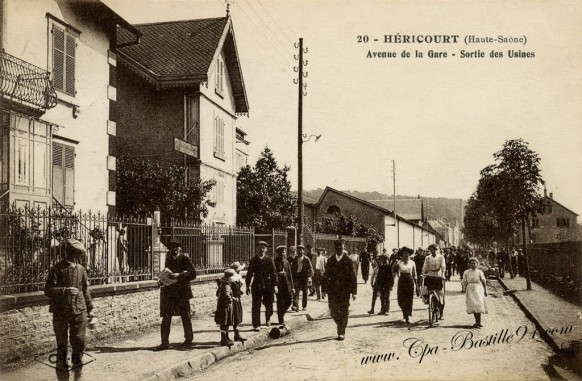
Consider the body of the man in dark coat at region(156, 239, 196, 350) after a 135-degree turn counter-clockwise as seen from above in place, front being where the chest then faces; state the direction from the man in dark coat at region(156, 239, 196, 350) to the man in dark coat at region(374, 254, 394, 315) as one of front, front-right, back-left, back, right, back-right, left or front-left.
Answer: front-left

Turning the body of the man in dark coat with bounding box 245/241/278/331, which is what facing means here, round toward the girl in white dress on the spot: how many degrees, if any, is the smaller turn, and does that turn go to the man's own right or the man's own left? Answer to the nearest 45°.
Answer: approximately 90° to the man's own left

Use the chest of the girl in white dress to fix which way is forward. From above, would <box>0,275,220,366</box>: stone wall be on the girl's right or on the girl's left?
on the girl's right

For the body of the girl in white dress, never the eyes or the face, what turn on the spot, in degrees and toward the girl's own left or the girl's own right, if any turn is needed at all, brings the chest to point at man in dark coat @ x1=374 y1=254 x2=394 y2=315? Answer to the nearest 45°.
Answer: approximately 135° to the girl's own right

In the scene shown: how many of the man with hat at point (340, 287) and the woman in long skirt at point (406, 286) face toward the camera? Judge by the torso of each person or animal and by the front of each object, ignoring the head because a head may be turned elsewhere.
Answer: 2

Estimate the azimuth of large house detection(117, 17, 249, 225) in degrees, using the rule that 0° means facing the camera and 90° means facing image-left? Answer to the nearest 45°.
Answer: approximately 315°

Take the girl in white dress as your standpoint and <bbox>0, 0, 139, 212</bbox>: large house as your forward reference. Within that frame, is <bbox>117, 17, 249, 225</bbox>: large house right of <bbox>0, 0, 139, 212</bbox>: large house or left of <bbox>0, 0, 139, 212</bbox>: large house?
right

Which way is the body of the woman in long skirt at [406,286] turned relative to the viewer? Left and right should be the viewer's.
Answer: facing the viewer

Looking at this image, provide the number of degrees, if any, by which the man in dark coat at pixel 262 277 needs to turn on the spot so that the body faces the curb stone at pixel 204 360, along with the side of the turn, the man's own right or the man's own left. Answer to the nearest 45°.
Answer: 0° — they already face it

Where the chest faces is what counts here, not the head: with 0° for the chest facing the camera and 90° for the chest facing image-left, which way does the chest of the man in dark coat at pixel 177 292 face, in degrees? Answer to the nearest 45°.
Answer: approximately 45°

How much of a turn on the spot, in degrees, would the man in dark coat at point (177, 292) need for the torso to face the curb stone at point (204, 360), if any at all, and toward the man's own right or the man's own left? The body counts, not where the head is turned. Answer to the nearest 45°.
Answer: approximately 45° to the man's own left

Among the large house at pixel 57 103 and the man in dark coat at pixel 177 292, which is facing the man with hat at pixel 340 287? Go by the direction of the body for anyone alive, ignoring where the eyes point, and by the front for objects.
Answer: the large house

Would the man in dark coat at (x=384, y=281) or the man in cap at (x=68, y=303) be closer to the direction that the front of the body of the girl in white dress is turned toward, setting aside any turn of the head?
the man in cap

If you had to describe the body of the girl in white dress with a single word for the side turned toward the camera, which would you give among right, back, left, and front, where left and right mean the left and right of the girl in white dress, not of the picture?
front

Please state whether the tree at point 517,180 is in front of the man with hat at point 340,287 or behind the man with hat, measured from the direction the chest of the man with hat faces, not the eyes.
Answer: behind

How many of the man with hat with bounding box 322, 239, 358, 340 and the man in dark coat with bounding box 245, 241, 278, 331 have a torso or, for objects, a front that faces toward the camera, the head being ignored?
2
